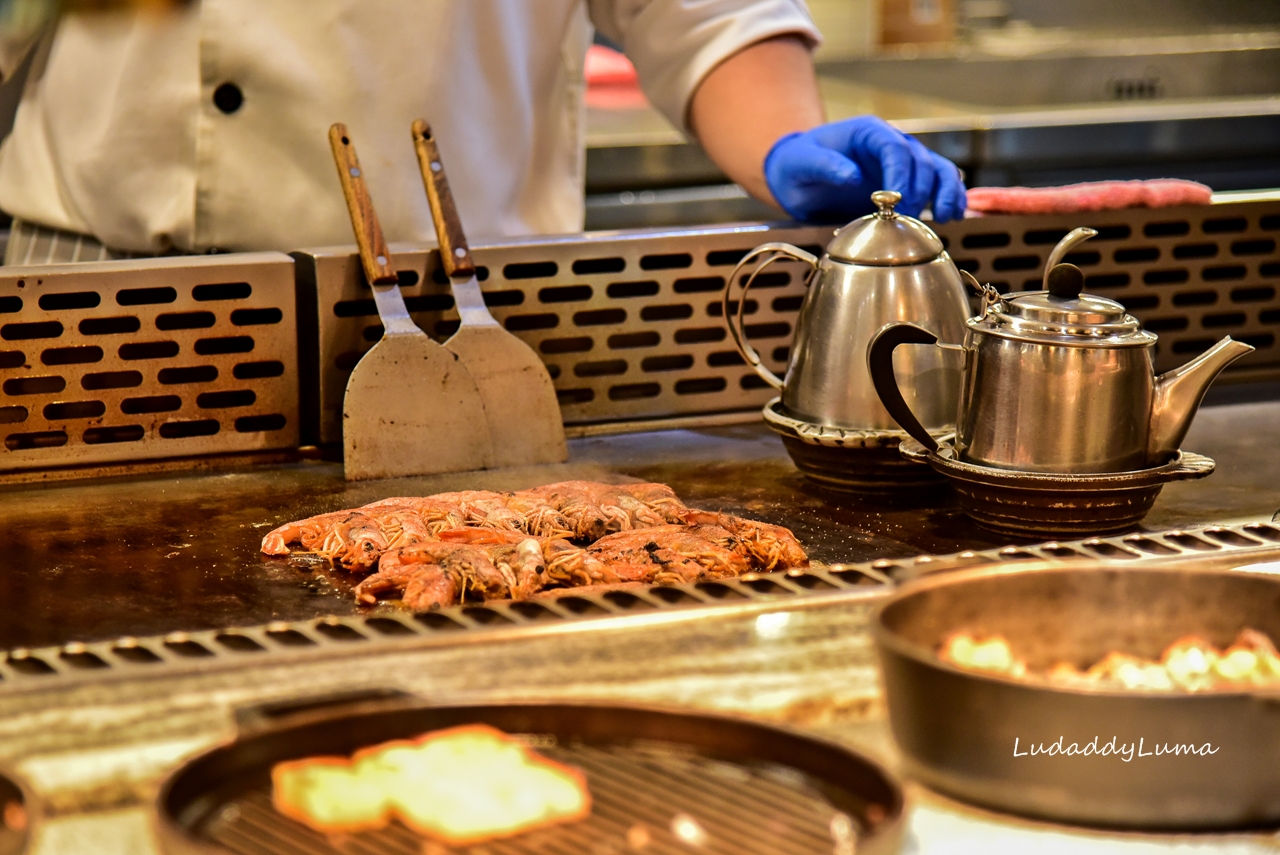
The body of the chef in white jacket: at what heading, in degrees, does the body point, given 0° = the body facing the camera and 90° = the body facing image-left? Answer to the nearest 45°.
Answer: approximately 0°

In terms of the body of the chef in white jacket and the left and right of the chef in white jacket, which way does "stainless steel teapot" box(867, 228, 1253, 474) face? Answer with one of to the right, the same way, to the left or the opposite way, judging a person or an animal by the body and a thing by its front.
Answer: to the left

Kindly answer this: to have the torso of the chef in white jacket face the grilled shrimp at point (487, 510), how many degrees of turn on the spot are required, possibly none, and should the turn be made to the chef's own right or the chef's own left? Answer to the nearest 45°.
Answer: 0° — they already face it

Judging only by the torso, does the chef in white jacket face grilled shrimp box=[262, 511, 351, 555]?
yes

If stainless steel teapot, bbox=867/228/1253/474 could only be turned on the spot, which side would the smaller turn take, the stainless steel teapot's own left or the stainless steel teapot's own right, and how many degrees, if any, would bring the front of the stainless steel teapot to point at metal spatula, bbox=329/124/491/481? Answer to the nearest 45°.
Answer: approximately 180°

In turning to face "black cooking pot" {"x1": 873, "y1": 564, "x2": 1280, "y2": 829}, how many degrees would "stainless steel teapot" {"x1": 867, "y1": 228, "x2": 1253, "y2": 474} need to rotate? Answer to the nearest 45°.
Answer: approximately 90° to its right

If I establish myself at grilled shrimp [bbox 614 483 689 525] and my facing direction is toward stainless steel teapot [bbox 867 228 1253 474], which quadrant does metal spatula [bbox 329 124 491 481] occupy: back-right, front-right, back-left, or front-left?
back-left

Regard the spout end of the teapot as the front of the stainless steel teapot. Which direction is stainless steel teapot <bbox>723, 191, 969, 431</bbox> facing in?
to the viewer's right

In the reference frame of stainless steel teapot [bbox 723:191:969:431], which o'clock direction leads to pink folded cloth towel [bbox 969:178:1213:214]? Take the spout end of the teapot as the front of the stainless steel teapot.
The pink folded cloth towel is roughly at 10 o'clock from the stainless steel teapot.

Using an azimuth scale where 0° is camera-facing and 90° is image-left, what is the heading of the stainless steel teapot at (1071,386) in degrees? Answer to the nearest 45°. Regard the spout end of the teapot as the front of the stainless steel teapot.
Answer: approximately 270°

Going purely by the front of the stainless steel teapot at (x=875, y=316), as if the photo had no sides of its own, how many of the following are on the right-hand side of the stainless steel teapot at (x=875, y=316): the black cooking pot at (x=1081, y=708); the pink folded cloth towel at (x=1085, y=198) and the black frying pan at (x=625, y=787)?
2

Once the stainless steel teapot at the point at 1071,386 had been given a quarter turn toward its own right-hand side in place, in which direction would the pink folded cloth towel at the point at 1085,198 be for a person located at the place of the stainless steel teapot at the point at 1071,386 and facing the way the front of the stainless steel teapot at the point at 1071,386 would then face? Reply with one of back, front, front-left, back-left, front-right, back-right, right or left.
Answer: back

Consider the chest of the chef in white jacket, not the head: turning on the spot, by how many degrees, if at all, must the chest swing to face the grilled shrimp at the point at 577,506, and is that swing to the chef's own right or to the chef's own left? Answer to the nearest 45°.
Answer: approximately 45° to the chef's own left

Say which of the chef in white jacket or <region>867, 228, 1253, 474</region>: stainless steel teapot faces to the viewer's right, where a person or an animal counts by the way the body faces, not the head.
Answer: the stainless steel teapot
